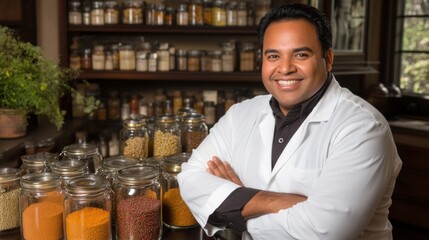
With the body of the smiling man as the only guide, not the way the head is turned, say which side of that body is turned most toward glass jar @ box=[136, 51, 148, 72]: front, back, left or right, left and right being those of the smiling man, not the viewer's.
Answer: right

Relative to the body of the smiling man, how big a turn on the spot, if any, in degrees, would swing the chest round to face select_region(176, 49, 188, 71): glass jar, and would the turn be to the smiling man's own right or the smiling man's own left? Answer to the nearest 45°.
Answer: approximately 135° to the smiling man's own right

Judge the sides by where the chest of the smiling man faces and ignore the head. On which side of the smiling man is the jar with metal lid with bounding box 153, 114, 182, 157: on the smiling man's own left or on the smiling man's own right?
on the smiling man's own right

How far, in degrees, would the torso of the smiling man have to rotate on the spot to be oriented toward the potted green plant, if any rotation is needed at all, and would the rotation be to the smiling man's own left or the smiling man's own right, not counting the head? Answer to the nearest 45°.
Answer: approximately 90° to the smiling man's own right

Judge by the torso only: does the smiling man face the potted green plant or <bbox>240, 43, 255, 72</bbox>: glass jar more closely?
the potted green plant

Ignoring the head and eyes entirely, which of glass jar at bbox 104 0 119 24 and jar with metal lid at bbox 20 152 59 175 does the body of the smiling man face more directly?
the jar with metal lid

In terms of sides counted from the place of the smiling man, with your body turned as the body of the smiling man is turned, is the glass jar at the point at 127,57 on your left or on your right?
on your right

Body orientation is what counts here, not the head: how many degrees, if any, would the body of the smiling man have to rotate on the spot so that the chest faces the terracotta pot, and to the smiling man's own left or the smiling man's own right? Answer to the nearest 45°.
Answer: approximately 90° to the smiling man's own right

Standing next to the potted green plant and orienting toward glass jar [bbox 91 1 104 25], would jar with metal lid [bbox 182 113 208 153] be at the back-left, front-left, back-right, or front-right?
back-right

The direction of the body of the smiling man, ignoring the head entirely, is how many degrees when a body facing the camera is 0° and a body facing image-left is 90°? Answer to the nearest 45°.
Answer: approximately 45°

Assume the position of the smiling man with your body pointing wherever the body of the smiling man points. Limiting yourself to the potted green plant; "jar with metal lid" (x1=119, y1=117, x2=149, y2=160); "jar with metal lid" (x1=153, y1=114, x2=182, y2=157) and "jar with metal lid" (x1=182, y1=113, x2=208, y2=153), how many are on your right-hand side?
4

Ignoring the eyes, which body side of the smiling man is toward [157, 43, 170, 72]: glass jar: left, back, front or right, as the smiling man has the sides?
right

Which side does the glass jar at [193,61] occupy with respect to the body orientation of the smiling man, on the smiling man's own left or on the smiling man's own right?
on the smiling man's own right
